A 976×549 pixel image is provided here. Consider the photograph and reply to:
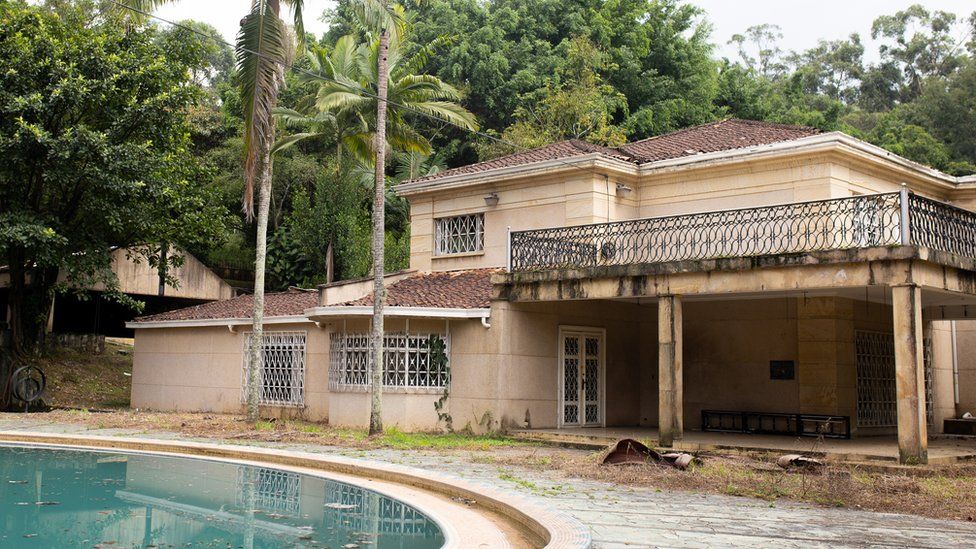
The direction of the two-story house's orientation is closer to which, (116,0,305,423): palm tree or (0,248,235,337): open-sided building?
the palm tree

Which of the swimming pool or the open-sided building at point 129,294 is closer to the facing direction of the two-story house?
the swimming pool

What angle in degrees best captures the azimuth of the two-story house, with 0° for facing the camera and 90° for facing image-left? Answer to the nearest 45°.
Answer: approximately 45°

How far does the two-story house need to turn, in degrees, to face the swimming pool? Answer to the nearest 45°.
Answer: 0° — it already faces it

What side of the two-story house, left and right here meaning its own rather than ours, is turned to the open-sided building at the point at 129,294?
right

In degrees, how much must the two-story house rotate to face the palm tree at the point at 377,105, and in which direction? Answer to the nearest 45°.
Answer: approximately 90° to its right

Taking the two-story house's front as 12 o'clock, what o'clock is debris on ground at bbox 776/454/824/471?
The debris on ground is roughly at 10 o'clock from the two-story house.
